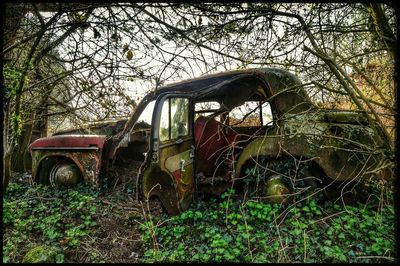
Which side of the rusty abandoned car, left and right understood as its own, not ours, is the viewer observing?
left
